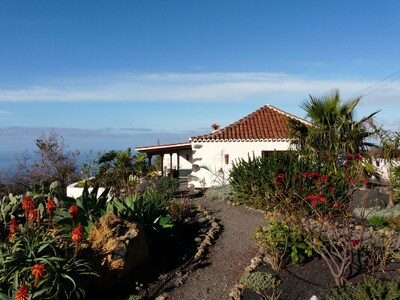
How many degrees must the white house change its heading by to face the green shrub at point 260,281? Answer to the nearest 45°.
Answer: approximately 90° to its left

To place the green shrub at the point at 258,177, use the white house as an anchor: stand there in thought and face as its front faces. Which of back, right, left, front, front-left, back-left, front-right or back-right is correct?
left

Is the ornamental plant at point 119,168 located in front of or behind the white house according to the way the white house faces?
in front

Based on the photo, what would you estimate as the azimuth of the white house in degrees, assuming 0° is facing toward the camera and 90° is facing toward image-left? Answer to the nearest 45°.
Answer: approximately 90°

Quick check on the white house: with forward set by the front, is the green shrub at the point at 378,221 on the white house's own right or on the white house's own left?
on the white house's own left

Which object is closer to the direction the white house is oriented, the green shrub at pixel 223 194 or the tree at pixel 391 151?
the green shrub

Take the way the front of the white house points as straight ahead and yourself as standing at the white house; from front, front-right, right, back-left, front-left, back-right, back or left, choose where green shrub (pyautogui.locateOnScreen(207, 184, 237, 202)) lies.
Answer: left

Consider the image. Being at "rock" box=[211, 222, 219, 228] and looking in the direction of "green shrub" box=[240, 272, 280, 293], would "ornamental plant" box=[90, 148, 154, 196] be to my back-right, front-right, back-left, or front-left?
back-right

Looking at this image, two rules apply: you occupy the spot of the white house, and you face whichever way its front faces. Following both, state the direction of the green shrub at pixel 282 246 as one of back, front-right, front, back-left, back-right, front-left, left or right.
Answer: left
